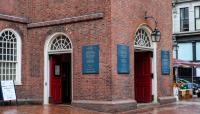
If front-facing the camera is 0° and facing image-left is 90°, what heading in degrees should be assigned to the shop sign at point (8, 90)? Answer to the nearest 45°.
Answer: approximately 0°

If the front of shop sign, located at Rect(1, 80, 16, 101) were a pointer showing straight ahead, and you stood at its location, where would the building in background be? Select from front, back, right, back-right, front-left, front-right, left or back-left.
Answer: back-left
